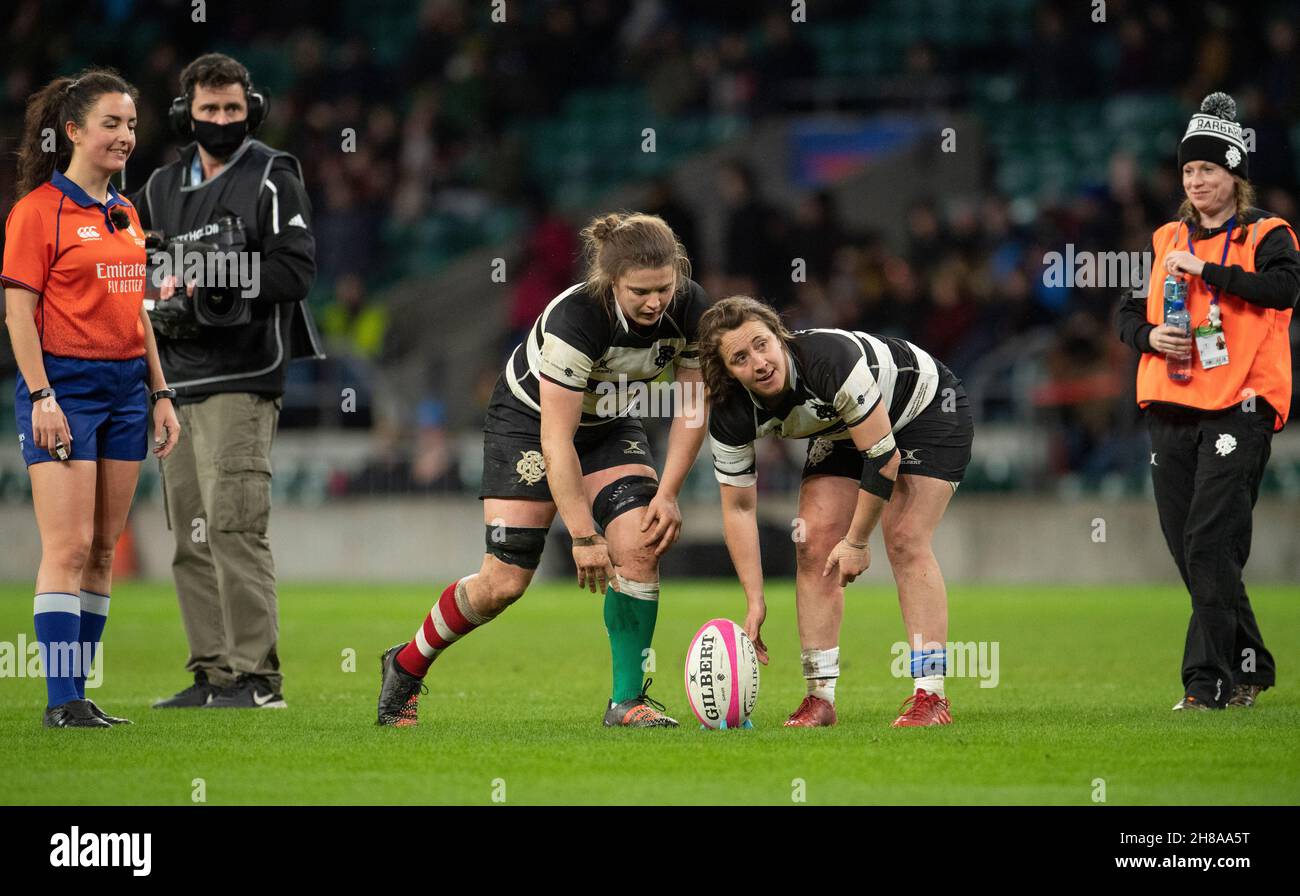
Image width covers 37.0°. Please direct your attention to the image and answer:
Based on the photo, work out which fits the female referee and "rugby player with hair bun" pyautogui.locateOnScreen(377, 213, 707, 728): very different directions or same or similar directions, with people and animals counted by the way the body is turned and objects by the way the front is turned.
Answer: same or similar directions

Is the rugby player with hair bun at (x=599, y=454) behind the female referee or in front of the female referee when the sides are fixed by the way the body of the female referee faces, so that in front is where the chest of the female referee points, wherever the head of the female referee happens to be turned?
in front

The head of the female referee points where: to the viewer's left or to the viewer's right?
to the viewer's right

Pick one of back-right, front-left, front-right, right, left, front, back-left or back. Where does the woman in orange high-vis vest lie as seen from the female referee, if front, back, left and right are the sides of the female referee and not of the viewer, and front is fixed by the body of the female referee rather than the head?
front-left

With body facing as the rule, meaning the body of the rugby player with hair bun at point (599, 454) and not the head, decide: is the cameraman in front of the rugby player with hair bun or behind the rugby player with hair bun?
behind

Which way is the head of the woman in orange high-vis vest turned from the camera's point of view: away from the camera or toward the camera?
toward the camera

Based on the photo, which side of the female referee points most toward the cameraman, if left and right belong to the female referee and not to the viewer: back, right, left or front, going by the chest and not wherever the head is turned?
left

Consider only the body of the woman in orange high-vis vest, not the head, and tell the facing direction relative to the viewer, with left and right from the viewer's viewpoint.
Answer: facing the viewer and to the left of the viewer

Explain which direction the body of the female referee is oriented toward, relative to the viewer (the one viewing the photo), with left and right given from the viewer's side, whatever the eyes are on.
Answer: facing the viewer and to the right of the viewer

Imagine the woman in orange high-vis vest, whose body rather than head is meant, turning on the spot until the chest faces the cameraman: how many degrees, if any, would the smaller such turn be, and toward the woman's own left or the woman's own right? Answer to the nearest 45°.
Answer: approximately 45° to the woman's own right

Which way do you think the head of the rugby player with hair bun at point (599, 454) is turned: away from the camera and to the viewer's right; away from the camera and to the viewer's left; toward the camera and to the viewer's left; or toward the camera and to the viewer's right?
toward the camera and to the viewer's right

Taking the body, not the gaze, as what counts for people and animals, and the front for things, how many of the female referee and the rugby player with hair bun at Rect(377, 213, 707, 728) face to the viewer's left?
0
